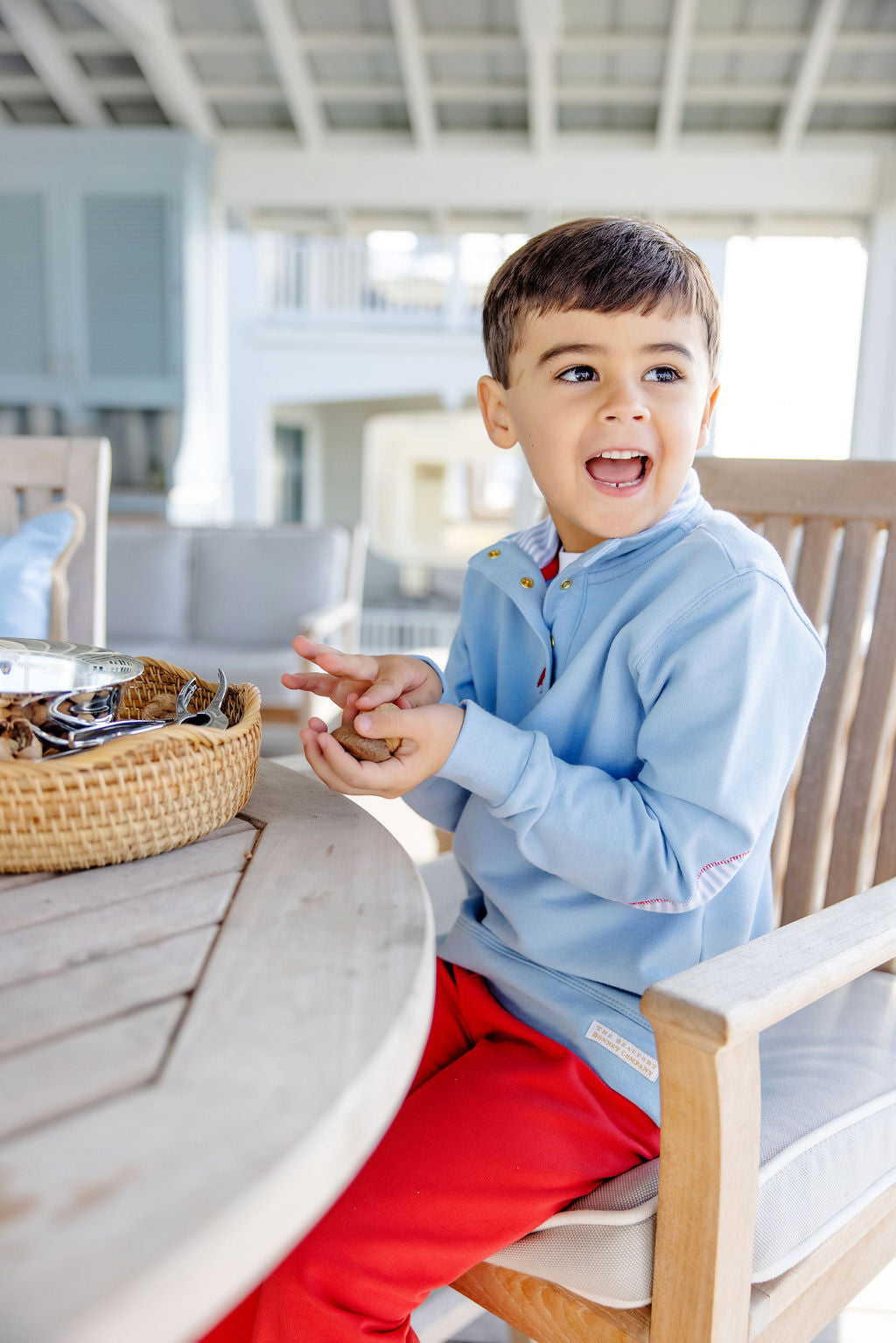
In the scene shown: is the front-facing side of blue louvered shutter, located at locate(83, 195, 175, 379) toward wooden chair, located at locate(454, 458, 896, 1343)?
yes

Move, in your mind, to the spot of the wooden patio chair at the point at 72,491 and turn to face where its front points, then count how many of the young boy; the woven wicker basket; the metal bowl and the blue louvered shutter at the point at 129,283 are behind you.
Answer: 1

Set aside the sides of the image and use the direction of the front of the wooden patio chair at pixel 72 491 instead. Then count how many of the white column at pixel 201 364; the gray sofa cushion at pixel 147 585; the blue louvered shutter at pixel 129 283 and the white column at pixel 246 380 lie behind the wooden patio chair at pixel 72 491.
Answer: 4

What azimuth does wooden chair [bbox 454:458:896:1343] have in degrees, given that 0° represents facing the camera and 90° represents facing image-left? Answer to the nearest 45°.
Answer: approximately 45°

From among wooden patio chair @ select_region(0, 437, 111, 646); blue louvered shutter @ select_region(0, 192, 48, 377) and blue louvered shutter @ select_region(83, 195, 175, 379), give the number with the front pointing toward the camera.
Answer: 3

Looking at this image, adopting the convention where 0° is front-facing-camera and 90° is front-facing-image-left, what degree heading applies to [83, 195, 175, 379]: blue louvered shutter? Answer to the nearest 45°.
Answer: approximately 0°

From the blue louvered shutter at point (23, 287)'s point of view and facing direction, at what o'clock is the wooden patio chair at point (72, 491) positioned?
The wooden patio chair is roughly at 12 o'clock from the blue louvered shutter.

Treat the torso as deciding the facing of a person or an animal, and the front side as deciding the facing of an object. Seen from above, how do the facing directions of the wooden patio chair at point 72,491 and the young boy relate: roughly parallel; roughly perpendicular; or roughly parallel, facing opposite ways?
roughly perpendicular

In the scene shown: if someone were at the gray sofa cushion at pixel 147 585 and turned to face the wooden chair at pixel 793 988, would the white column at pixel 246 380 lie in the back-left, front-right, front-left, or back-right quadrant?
back-left

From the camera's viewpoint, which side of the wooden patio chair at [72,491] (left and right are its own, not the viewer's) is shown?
front

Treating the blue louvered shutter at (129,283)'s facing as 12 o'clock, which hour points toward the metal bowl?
The metal bowl is roughly at 12 o'clock from the blue louvered shutter.

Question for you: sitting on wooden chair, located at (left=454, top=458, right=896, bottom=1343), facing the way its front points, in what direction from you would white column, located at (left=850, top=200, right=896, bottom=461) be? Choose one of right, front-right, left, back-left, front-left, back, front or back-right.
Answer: back-right
